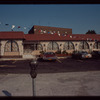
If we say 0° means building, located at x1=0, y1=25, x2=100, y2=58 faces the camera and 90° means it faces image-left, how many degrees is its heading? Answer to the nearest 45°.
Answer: approximately 0°
